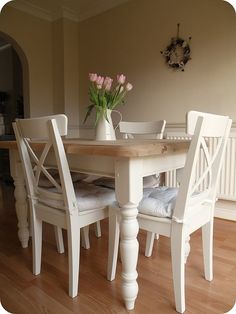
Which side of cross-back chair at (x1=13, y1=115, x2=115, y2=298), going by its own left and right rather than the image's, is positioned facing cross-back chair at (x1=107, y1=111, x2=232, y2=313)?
right

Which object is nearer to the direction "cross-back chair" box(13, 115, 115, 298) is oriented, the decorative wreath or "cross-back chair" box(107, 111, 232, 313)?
the decorative wreath

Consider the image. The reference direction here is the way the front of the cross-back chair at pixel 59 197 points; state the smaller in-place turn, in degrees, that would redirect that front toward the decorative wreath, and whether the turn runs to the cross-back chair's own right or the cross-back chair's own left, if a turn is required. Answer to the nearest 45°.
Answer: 0° — it already faces it

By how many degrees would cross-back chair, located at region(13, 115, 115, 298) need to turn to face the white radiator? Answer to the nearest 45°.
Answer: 0° — it already faces it

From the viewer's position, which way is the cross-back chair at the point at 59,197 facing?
facing away from the viewer and to the right of the viewer
